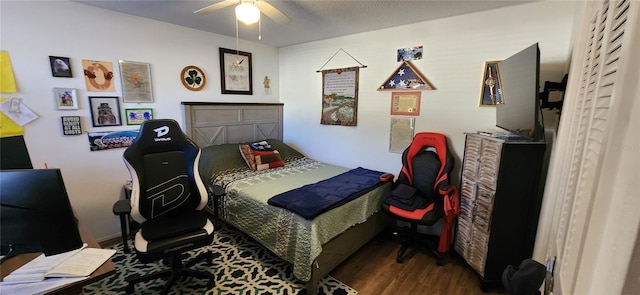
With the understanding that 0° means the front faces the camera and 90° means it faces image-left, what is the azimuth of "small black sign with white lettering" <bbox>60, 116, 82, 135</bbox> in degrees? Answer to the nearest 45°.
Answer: approximately 0°

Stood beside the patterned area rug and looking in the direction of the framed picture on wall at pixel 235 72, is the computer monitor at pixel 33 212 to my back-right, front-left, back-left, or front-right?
back-left

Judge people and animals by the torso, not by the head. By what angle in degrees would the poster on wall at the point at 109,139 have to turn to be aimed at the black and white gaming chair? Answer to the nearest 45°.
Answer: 0° — it already faces it

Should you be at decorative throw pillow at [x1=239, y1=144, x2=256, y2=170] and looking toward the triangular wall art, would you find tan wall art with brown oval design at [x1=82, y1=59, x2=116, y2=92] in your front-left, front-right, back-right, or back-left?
back-right

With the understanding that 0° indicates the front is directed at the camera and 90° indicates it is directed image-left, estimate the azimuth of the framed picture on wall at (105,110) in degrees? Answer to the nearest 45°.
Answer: approximately 0°

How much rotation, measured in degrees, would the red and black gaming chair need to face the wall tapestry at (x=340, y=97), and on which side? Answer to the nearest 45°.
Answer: approximately 90° to its right

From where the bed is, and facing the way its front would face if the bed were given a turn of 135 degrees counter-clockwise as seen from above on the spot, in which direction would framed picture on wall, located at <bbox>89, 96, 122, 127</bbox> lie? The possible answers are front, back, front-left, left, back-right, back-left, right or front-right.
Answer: left

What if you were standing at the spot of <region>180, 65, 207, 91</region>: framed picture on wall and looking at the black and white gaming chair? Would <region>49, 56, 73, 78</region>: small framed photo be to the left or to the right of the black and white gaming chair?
right
